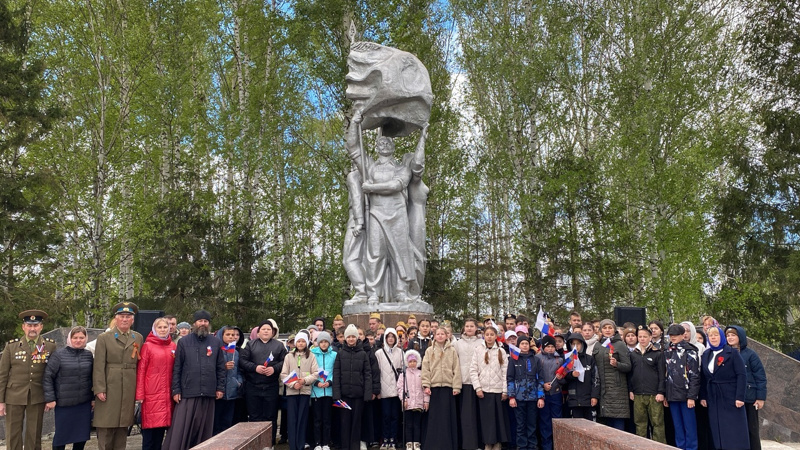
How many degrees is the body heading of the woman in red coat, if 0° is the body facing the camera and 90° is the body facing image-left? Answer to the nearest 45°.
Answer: approximately 315°

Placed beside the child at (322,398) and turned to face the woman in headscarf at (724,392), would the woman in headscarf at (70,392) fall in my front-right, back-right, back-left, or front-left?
back-right

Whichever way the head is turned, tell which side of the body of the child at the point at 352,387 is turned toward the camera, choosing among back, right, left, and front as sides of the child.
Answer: front

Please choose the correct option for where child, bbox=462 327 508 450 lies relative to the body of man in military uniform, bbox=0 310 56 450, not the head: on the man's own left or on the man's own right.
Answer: on the man's own left

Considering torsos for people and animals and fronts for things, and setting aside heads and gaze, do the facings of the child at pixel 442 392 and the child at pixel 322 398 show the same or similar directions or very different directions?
same or similar directions

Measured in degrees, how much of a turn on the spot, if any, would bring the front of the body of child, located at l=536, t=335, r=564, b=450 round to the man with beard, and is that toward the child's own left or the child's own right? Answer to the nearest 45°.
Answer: approximately 45° to the child's own right

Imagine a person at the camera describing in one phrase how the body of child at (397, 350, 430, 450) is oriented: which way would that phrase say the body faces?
toward the camera

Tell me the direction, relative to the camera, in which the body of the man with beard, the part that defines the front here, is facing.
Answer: toward the camera

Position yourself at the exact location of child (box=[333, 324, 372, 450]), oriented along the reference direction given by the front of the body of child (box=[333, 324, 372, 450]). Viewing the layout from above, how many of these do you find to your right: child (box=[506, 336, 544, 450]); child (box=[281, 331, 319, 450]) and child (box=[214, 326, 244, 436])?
2

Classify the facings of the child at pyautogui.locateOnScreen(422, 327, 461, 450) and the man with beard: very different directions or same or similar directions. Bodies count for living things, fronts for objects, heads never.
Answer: same or similar directions

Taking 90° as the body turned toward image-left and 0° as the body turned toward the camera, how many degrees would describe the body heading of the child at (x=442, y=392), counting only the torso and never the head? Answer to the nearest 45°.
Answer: approximately 0°

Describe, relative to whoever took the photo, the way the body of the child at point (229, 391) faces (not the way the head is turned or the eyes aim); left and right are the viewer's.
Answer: facing the viewer

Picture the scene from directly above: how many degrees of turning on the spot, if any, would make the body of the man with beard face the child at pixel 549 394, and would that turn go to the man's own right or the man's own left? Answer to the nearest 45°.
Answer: approximately 90° to the man's own left

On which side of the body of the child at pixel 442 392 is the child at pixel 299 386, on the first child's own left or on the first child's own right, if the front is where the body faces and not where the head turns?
on the first child's own right

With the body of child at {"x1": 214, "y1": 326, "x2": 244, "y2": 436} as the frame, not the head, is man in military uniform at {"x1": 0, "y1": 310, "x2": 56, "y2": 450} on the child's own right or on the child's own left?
on the child's own right
